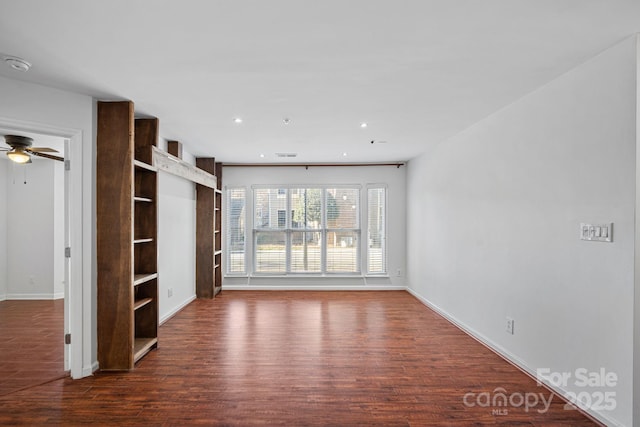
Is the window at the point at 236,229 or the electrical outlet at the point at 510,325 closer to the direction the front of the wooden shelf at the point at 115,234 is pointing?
the electrical outlet

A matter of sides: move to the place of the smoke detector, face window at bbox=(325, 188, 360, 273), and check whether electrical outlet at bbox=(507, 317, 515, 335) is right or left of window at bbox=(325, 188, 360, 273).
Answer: right

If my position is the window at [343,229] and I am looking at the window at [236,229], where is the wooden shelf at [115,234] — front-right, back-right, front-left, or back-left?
front-left

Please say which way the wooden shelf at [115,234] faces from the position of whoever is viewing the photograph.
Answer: facing to the right of the viewer

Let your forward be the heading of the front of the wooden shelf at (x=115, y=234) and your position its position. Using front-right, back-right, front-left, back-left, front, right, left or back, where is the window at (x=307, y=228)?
front-left

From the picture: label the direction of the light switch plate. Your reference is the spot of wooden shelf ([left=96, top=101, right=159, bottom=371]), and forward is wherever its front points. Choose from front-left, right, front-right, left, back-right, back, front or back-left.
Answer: front-right

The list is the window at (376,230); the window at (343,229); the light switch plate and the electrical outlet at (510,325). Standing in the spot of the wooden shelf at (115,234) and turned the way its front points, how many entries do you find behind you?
0

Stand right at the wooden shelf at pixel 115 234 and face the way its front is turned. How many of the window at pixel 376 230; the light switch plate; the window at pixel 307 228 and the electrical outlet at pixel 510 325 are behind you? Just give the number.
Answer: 0

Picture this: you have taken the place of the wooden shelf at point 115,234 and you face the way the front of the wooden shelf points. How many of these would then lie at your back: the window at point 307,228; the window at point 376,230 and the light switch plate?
0

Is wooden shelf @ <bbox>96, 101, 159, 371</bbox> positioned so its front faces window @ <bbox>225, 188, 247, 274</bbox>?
no

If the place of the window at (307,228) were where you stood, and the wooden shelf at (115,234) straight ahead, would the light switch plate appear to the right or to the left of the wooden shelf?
left

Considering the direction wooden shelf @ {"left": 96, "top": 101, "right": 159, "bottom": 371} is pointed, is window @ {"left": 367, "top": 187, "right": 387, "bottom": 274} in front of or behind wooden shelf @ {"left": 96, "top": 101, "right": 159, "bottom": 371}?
in front

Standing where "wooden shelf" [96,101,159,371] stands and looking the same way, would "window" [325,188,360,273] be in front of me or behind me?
in front
